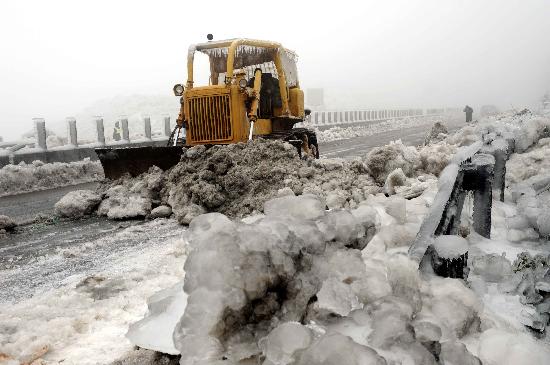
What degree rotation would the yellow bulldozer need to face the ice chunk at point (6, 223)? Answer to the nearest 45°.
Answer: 0° — it already faces it

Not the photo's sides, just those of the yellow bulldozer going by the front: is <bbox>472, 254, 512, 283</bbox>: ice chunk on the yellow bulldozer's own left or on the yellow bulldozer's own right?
on the yellow bulldozer's own left

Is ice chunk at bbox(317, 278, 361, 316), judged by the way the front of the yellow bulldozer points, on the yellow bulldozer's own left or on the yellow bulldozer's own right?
on the yellow bulldozer's own left

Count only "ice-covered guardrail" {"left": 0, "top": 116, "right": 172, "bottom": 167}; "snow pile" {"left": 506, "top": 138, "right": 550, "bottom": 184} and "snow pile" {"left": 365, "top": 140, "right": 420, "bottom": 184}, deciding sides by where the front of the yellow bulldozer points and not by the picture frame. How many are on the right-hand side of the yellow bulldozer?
1

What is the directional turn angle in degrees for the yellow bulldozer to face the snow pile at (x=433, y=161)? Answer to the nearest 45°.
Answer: approximately 90° to its left

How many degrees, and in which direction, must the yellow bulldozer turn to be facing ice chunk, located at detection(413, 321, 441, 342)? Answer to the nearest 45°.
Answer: approximately 45° to its left

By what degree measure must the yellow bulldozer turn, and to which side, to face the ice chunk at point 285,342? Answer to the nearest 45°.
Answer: approximately 45° to its left

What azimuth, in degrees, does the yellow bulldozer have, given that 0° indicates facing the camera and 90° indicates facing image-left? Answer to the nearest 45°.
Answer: approximately 45°

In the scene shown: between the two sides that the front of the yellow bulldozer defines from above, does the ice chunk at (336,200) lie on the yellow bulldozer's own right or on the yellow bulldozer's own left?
on the yellow bulldozer's own left

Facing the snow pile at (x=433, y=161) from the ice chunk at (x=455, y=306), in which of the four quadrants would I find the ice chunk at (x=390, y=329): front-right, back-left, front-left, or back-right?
back-left

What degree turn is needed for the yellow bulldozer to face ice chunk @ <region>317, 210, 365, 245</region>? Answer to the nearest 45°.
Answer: approximately 45° to its left

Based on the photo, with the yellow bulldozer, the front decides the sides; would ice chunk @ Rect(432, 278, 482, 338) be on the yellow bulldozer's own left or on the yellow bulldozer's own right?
on the yellow bulldozer's own left
